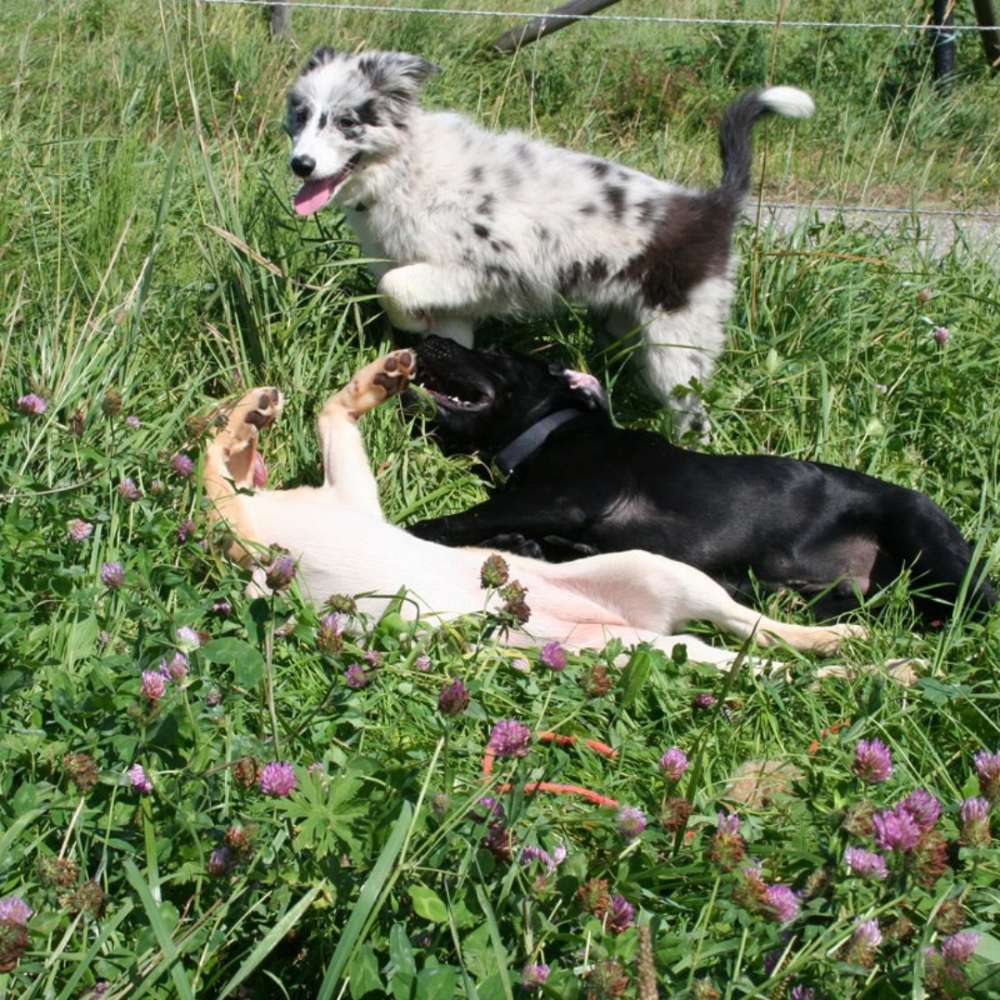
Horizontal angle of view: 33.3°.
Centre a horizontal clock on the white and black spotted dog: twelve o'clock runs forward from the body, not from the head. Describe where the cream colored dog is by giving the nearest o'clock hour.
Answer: The cream colored dog is roughly at 9 o'clock from the white and black spotted dog.

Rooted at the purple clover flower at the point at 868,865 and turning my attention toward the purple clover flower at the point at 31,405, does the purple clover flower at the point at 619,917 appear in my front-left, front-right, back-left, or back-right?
front-left

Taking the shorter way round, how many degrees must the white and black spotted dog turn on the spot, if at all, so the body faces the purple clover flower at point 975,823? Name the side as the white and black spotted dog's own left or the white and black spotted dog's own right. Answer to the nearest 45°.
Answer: approximately 90° to the white and black spotted dog's own left

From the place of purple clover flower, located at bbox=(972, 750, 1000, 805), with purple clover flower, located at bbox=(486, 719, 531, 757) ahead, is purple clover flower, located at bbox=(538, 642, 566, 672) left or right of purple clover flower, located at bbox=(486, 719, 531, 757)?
right

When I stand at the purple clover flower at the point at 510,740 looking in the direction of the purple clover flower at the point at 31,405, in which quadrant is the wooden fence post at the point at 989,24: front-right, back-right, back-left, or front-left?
front-right

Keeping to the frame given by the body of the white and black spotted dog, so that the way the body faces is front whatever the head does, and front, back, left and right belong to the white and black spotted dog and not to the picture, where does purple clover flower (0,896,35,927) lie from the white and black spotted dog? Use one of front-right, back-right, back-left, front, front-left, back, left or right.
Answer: left

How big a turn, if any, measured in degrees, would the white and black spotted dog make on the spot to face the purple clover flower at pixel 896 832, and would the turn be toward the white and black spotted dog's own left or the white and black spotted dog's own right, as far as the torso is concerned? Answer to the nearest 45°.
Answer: approximately 90° to the white and black spotted dog's own left

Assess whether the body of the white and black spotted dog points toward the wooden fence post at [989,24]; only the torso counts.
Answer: no

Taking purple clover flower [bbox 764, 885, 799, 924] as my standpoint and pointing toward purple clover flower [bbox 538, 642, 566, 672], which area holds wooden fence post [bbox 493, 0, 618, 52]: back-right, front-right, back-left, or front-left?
front-right

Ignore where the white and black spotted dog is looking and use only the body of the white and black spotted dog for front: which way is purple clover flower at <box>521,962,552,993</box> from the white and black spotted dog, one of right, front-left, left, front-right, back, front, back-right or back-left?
left

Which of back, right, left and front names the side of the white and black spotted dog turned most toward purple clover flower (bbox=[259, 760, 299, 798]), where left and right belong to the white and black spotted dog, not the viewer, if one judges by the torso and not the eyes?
left

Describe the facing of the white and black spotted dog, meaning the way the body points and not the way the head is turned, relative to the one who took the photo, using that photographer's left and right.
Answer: facing to the left of the viewer

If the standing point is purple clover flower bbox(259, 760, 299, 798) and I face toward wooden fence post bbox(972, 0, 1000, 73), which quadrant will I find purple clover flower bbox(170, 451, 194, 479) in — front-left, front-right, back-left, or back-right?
front-left

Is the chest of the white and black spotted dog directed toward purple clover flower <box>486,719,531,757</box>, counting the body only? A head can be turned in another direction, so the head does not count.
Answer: no

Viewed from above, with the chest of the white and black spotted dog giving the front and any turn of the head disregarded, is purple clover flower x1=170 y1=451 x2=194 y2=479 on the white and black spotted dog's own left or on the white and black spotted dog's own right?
on the white and black spotted dog's own left

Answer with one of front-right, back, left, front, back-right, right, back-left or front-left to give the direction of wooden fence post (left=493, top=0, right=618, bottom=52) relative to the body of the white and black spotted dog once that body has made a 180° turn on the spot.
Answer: left

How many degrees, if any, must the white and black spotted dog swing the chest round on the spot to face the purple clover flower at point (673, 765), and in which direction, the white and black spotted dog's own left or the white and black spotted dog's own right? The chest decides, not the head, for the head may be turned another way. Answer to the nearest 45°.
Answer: approximately 90° to the white and black spotted dog's own left

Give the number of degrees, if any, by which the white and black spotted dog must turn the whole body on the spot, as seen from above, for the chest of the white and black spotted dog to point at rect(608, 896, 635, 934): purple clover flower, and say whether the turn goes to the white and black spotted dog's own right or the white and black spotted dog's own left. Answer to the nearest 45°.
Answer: approximately 90° to the white and black spotted dog's own left

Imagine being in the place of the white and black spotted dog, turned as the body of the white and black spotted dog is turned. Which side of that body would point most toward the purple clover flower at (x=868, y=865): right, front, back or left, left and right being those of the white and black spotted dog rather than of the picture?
left
